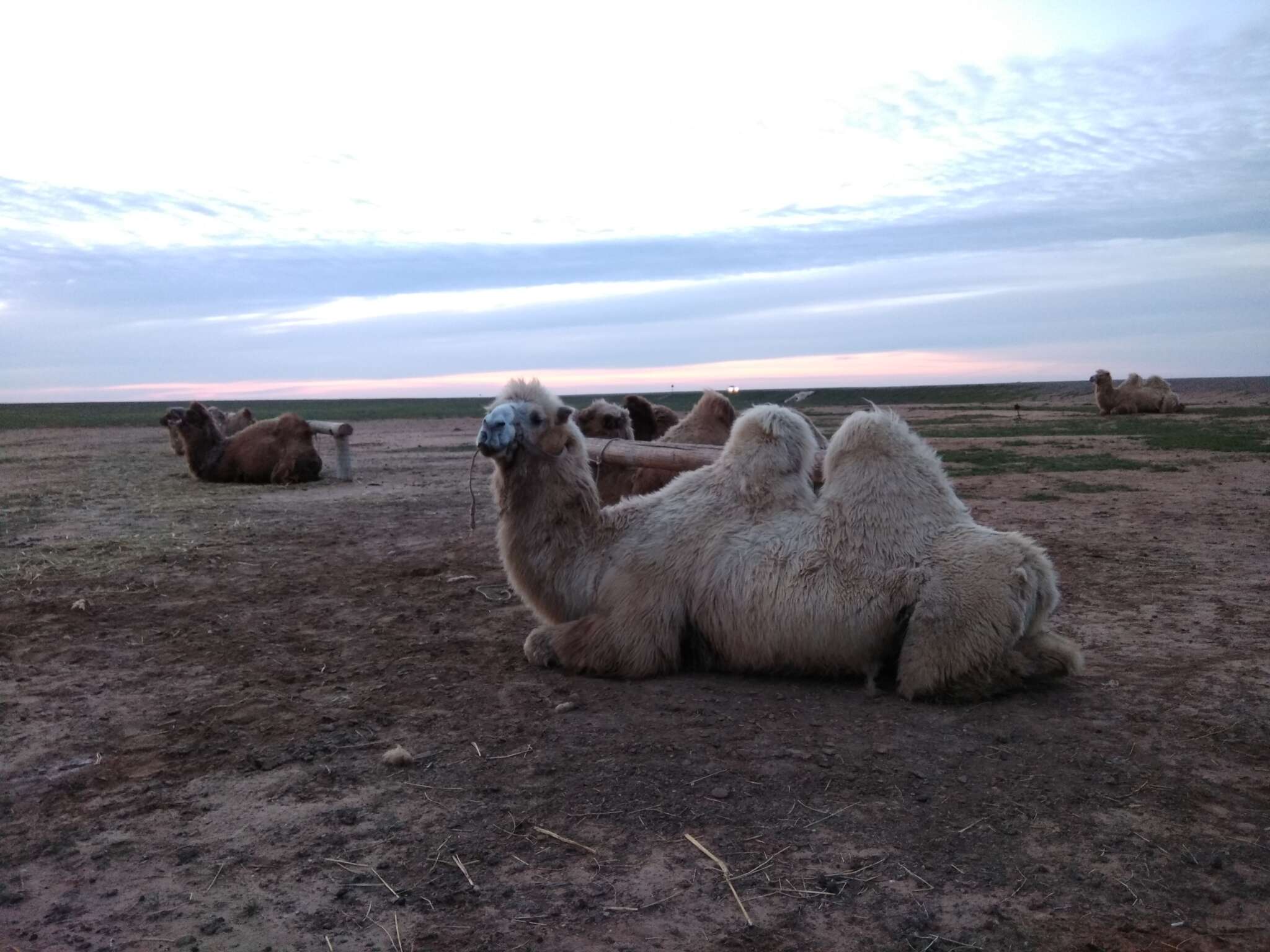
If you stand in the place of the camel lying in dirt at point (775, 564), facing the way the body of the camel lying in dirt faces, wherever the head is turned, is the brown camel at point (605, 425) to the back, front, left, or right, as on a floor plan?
right

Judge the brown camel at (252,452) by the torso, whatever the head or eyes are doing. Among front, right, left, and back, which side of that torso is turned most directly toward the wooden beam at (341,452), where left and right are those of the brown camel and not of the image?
back

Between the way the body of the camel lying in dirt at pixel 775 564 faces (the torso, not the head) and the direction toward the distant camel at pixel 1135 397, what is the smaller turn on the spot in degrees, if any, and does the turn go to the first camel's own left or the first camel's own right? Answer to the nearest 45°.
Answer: approximately 90° to the first camel's own right

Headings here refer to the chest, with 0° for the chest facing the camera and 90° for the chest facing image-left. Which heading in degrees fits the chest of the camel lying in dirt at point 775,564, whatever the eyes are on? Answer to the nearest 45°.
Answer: approximately 90°

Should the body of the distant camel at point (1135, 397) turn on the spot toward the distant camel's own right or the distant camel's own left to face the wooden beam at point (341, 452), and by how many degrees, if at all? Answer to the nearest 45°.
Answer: approximately 90° to the distant camel's own left

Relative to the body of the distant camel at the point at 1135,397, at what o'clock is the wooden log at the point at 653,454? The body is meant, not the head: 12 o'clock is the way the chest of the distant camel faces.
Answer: The wooden log is roughly at 9 o'clock from the distant camel.

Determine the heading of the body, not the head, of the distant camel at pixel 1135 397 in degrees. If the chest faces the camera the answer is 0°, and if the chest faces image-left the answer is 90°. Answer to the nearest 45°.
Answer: approximately 90°

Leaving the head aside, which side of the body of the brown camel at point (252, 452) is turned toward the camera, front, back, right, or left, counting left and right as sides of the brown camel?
left

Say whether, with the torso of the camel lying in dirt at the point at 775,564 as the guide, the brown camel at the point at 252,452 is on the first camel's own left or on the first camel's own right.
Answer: on the first camel's own right

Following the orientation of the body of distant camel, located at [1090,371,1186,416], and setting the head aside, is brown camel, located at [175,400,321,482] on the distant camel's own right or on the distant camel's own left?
on the distant camel's own left

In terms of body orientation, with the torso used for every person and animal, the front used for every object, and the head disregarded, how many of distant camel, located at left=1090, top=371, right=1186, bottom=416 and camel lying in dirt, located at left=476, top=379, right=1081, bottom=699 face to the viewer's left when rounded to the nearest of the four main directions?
2

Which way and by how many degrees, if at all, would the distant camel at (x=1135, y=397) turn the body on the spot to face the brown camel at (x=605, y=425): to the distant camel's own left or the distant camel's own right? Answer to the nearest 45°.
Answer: approximately 90° to the distant camel's own left
